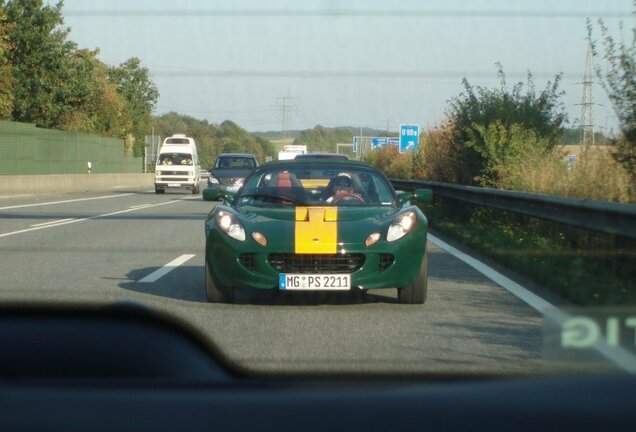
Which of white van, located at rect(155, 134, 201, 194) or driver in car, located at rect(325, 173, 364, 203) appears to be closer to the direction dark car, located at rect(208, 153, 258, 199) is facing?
the driver in car

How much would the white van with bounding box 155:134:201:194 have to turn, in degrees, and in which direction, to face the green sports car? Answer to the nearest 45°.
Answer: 0° — it already faces it

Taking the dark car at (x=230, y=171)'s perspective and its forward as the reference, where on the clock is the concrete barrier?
The concrete barrier is roughly at 4 o'clock from the dark car.

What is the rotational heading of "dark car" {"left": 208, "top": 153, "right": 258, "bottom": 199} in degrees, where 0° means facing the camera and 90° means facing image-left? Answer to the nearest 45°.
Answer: approximately 0°

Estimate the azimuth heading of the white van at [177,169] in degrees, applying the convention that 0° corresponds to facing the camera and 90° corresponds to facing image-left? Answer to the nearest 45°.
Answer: approximately 0°
